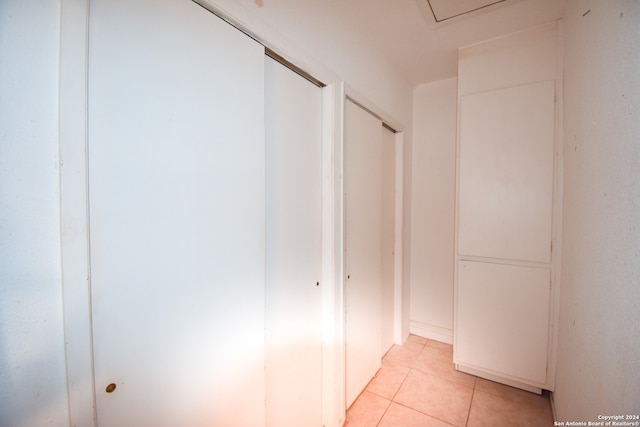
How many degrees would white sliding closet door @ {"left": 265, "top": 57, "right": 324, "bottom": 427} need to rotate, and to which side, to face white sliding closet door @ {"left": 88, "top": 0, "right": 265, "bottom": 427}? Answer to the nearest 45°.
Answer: approximately 90° to its right

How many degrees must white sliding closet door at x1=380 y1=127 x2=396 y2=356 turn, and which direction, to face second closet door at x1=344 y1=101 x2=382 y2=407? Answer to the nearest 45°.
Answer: approximately 45° to its right

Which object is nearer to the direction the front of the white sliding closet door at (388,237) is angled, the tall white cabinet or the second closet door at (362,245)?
the tall white cabinet

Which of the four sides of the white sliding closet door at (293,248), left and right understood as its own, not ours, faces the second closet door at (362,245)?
left

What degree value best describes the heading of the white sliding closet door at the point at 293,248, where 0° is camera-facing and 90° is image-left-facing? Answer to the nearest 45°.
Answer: approximately 315°

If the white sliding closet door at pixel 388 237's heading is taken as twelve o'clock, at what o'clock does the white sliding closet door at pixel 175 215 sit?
the white sliding closet door at pixel 175 215 is roughly at 2 o'clock from the white sliding closet door at pixel 388 237.

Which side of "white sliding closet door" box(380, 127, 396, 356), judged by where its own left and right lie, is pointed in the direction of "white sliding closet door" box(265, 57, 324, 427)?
right

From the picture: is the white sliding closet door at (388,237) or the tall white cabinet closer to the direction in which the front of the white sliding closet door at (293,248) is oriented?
the tall white cabinet

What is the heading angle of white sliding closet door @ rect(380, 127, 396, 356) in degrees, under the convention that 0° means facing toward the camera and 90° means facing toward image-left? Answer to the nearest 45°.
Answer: approximately 315°
